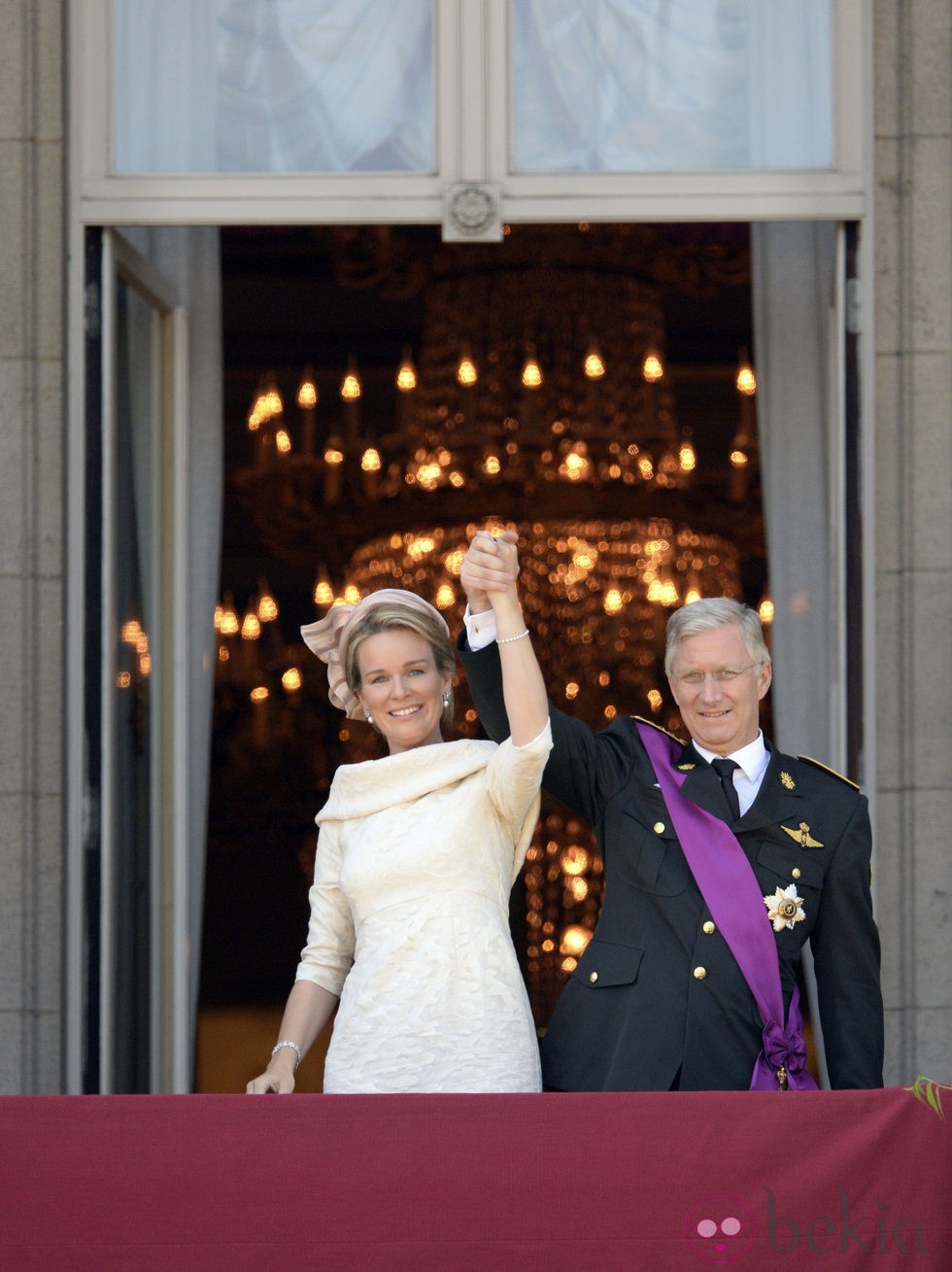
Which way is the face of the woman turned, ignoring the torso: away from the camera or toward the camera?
toward the camera

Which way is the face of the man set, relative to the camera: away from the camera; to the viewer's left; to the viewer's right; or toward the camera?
toward the camera

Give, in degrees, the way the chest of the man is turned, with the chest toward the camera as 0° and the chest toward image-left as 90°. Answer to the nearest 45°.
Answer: approximately 0°

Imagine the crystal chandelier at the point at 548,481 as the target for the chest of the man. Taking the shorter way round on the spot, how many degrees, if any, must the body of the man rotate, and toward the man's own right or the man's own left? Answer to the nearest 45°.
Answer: approximately 180°
